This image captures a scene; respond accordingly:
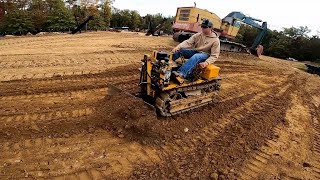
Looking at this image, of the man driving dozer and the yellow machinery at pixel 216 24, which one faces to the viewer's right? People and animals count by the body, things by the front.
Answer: the yellow machinery

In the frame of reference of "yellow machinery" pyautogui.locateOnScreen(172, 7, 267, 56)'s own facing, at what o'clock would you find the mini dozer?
The mini dozer is roughly at 3 o'clock from the yellow machinery.

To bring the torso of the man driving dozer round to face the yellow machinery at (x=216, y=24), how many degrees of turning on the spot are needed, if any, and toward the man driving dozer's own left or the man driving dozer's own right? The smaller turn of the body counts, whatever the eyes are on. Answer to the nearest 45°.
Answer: approximately 135° to the man driving dozer's own right

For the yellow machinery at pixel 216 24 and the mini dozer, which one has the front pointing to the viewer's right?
the yellow machinery

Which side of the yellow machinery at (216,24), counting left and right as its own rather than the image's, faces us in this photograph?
right

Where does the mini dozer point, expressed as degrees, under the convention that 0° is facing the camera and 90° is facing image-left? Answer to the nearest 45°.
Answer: approximately 45°

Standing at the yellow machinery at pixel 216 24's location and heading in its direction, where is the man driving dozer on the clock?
The man driving dozer is roughly at 3 o'clock from the yellow machinery.

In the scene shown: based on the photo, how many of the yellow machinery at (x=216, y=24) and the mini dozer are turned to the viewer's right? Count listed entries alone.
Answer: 1

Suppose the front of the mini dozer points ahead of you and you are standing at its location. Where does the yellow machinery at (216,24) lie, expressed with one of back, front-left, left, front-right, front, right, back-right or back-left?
back-right
